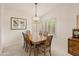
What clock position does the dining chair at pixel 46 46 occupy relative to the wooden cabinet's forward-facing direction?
The dining chair is roughly at 1 o'clock from the wooden cabinet.

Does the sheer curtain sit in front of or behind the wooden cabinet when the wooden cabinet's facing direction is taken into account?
in front

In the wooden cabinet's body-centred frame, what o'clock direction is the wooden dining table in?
The wooden dining table is roughly at 1 o'clock from the wooden cabinet.

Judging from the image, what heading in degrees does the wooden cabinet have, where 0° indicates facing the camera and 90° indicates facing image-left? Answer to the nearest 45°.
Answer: approximately 45°
